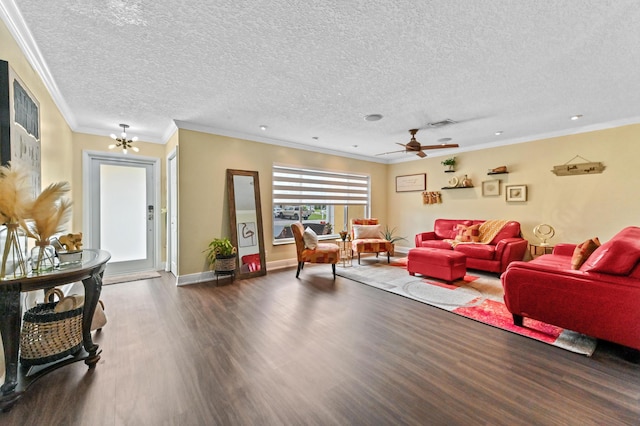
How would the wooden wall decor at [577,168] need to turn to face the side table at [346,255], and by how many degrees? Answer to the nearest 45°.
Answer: approximately 45° to its right

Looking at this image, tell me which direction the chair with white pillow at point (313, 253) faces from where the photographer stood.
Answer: facing to the right of the viewer

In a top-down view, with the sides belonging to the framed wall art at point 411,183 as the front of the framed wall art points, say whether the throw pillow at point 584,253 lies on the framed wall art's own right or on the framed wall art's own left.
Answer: on the framed wall art's own left

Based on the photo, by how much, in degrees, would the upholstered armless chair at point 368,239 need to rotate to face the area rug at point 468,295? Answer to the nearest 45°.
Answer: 0° — it already faces it
